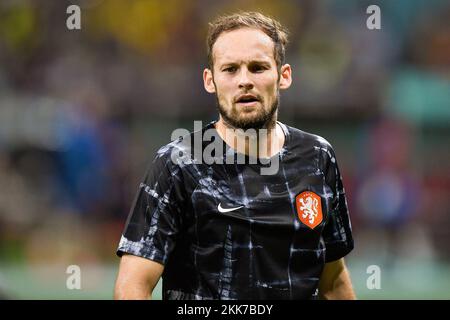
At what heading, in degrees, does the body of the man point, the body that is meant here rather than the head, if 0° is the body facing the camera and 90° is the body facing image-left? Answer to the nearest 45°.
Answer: approximately 0°
